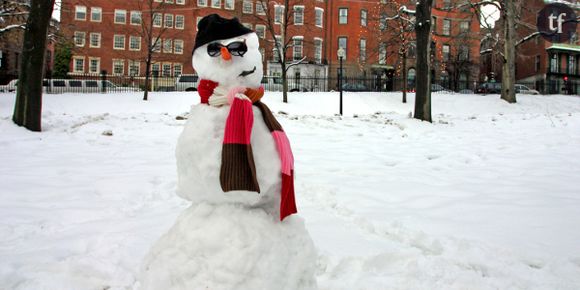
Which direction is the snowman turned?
toward the camera

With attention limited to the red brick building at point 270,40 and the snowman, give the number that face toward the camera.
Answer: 2

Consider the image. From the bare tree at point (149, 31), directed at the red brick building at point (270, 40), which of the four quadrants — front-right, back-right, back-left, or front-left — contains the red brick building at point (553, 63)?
front-right

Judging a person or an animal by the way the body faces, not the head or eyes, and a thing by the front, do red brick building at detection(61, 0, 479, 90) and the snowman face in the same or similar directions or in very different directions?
same or similar directions

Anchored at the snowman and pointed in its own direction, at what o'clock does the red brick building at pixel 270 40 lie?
The red brick building is roughly at 6 o'clock from the snowman.

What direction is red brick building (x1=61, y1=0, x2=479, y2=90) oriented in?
toward the camera

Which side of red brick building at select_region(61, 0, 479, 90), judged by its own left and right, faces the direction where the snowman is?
front

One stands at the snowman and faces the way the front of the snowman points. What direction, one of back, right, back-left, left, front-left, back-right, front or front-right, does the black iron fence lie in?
back

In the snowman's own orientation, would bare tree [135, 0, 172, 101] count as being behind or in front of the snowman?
behind
